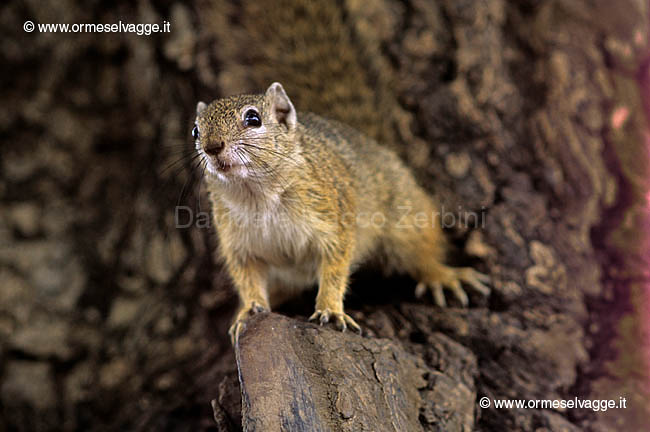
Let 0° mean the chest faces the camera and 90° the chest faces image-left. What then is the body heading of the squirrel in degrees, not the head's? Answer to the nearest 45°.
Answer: approximately 45°
